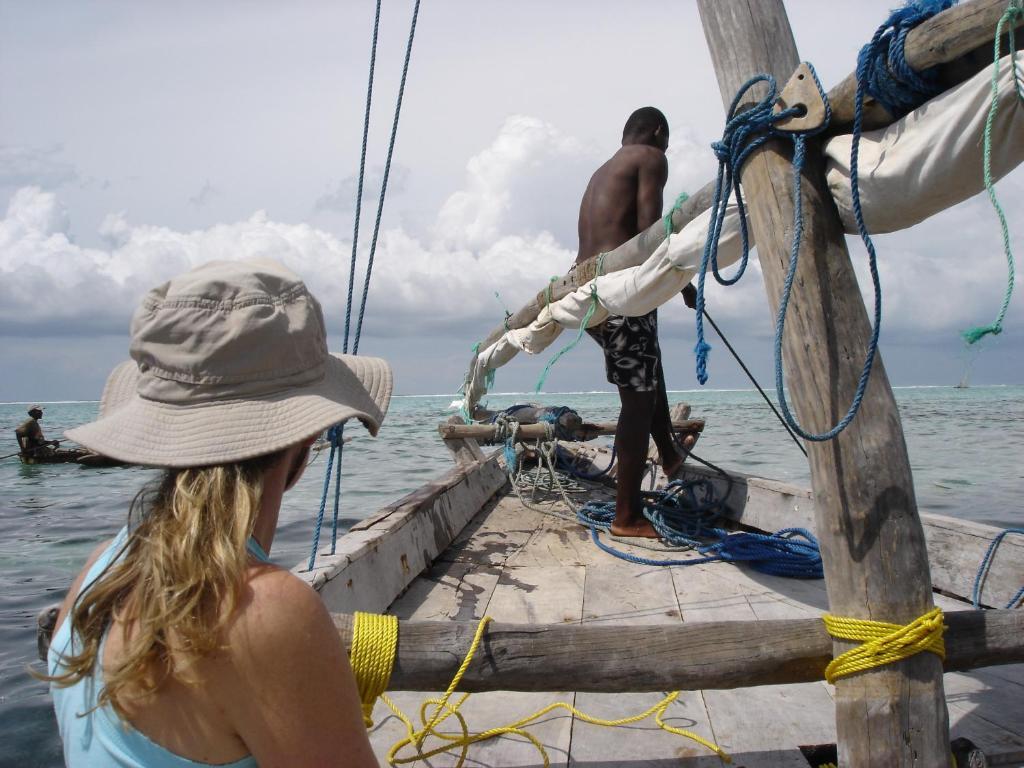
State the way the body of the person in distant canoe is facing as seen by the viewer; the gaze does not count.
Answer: to the viewer's right

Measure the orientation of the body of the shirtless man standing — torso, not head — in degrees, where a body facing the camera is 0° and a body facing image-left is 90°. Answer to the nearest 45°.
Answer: approximately 225°

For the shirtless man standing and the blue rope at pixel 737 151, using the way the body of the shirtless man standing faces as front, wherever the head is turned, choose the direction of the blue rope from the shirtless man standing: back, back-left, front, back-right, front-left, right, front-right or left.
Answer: back-right

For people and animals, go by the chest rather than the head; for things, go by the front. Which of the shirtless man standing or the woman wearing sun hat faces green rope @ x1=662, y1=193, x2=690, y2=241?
the woman wearing sun hat

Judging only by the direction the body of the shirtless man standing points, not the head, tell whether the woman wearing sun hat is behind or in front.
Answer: behind

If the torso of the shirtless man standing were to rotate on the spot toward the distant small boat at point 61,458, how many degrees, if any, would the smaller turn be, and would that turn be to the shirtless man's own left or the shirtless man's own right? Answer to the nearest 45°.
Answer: approximately 90° to the shirtless man's own left

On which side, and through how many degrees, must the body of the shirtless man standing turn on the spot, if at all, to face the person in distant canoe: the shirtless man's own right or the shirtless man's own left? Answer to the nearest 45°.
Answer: approximately 90° to the shirtless man's own left

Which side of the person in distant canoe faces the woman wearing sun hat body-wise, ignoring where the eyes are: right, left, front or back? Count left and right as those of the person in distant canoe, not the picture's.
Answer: right
